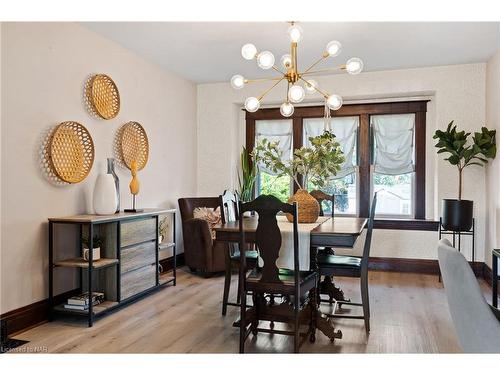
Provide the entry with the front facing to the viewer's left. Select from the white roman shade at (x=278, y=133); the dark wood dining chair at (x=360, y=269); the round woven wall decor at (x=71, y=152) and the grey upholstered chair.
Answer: the dark wood dining chair

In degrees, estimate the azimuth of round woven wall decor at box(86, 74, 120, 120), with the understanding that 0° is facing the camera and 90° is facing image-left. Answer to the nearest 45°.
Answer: approximately 315°

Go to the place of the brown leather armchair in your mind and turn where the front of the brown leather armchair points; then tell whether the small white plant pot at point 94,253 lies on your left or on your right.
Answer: on your right

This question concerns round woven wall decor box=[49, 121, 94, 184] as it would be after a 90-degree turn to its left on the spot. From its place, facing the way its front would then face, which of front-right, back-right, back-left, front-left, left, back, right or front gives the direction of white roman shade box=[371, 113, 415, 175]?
front-right

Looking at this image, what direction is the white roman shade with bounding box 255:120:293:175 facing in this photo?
toward the camera

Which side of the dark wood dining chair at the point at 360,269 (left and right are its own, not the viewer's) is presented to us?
left

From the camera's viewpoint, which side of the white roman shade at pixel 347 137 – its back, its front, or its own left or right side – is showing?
front

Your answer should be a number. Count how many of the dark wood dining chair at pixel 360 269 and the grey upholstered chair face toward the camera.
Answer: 0

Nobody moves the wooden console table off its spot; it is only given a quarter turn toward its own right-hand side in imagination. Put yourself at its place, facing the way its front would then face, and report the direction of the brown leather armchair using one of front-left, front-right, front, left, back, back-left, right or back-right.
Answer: back

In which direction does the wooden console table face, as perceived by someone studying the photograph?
facing the viewer and to the right of the viewer

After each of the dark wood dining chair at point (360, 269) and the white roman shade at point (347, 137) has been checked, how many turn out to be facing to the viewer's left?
1

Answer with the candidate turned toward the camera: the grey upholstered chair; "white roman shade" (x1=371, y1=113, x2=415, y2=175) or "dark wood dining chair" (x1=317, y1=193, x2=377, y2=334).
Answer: the white roman shade
